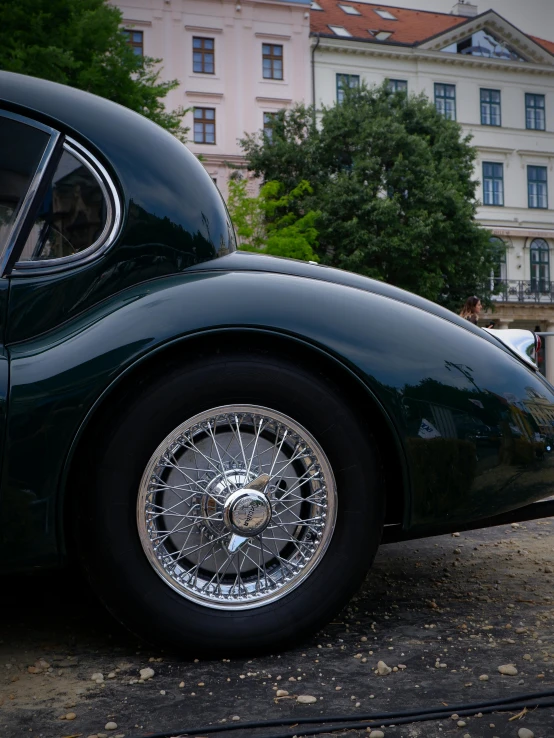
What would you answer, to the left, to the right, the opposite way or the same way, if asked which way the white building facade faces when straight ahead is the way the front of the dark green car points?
to the left

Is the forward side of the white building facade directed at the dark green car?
yes

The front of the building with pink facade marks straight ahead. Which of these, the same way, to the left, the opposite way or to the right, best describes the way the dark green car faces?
to the right

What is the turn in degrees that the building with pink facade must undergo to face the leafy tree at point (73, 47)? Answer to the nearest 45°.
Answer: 0° — it already faces it

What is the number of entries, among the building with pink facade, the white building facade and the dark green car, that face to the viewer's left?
1

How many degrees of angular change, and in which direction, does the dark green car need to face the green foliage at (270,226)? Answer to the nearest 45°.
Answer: approximately 90° to its right

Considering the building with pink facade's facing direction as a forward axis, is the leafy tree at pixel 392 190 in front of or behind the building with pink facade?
in front

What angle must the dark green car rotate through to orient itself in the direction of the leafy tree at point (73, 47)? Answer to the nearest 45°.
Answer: approximately 90° to its right

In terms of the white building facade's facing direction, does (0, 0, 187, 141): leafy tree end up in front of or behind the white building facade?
in front

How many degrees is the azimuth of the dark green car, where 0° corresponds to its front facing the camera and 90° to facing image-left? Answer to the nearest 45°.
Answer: approximately 90°

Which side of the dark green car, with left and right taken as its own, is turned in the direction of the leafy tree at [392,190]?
right

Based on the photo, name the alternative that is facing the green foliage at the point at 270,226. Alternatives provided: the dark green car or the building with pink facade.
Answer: the building with pink facade

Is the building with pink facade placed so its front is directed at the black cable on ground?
yes

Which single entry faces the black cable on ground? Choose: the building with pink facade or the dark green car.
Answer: the building with pink facade

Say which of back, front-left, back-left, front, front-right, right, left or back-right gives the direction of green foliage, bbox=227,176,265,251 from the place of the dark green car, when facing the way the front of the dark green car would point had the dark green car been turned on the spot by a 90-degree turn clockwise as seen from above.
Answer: front

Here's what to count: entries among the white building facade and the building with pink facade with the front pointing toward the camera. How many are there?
2
